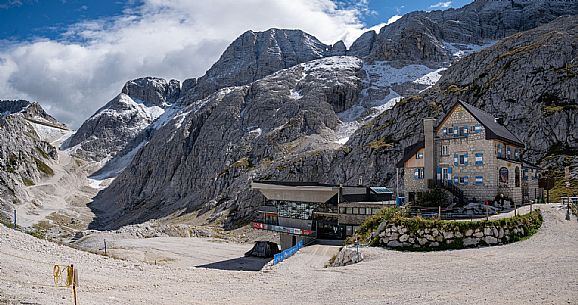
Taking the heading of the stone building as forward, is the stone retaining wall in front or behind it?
in front

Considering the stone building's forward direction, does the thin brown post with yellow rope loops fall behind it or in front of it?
in front

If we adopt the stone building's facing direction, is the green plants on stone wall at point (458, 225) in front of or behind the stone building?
in front

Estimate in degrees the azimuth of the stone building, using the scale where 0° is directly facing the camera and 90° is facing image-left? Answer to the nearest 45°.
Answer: approximately 0°

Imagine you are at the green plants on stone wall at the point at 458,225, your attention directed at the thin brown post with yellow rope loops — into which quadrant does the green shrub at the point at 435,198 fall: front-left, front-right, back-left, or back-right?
back-right
